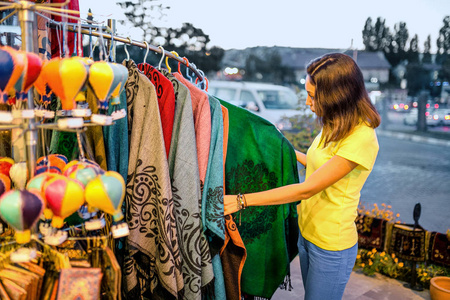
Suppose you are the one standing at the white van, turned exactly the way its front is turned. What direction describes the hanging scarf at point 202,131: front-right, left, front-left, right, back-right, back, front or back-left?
front-right

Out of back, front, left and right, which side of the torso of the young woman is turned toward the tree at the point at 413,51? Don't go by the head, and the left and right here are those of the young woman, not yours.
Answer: right

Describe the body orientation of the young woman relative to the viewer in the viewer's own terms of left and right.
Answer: facing to the left of the viewer

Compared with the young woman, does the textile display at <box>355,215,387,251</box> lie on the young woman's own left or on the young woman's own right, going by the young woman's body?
on the young woman's own right

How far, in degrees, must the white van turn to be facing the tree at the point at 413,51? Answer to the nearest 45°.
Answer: approximately 90° to its left

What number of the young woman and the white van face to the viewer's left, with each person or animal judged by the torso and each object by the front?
1

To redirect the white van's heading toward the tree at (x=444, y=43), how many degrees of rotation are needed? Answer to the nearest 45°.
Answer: approximately 45° to its left

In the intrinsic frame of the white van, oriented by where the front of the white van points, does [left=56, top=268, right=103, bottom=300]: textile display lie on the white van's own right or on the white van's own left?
on the white van's own right

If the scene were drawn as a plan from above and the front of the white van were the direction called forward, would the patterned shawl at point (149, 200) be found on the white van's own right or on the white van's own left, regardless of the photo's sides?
on the white van's own right

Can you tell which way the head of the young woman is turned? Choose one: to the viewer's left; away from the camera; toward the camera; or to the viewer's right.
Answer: to the viewer's left
